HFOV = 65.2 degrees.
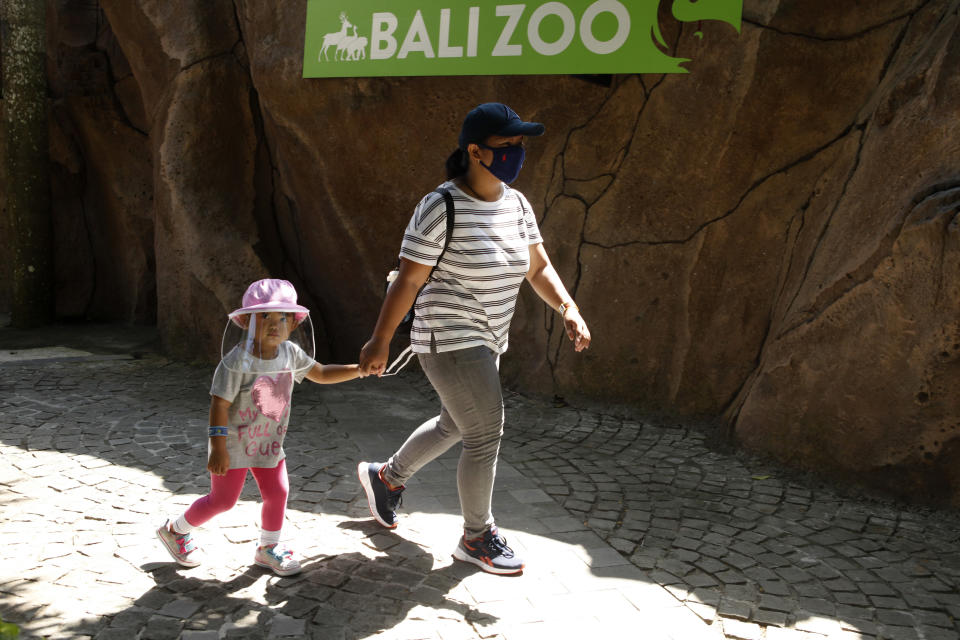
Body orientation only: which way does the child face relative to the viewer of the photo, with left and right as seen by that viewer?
facing the viewer and to the right of the viewer

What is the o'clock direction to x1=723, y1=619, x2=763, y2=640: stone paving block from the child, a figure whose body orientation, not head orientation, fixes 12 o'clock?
The stone paving block is roughly at 11 o'clock from the child.

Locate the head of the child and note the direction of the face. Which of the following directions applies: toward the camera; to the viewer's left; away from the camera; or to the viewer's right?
toward the camera

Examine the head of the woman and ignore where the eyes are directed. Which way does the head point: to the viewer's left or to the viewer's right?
to the viewer's right

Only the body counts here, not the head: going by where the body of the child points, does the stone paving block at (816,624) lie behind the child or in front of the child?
in front

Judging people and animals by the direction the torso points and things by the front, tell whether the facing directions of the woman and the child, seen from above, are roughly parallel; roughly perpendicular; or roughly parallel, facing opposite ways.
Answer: roughly parallel

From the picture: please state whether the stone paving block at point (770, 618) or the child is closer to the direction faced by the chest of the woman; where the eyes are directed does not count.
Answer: the stone paving block
